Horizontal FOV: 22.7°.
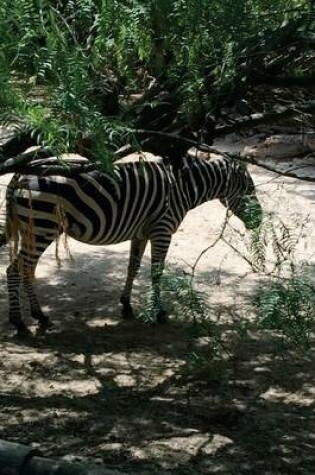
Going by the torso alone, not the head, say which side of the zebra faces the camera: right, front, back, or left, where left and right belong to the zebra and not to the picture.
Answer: right
